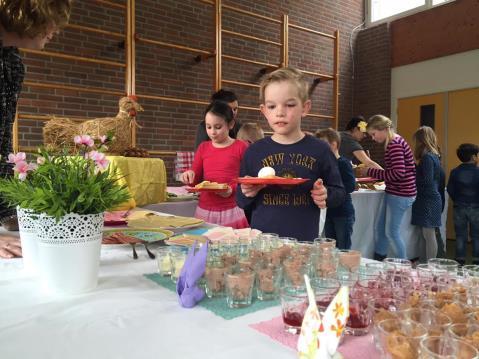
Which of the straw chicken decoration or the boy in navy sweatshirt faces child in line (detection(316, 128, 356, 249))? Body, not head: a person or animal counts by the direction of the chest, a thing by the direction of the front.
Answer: the straw chicken decoration

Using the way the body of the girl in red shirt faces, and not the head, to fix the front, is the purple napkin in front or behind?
in front

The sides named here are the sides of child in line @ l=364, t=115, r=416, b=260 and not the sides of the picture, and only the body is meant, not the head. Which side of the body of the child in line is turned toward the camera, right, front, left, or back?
left

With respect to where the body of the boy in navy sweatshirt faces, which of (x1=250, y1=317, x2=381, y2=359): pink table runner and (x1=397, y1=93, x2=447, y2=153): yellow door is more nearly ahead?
the pink table runner

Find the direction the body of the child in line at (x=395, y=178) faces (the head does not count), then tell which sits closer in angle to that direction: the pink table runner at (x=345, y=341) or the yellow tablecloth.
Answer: the yellow tablecloth

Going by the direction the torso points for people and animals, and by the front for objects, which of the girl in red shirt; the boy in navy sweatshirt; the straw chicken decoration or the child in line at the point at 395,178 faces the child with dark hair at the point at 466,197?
the straw chicken decoration

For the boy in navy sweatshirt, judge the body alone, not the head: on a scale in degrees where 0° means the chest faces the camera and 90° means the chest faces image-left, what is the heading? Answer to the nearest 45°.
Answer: approximately 0°

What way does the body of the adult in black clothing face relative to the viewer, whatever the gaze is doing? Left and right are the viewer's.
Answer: facing to the right of the viewer

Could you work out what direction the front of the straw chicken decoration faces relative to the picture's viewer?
facing to the right of the viewer

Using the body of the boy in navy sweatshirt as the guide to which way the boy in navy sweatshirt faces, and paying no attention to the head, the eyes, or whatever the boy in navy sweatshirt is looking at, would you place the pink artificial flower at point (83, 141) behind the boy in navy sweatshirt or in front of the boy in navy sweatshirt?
in front

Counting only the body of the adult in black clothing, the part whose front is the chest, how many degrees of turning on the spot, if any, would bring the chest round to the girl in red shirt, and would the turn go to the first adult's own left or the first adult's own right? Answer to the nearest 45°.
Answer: approximately 45° to the first adult's own left

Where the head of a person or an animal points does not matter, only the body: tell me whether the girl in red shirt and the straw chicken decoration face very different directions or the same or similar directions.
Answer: very different directions
